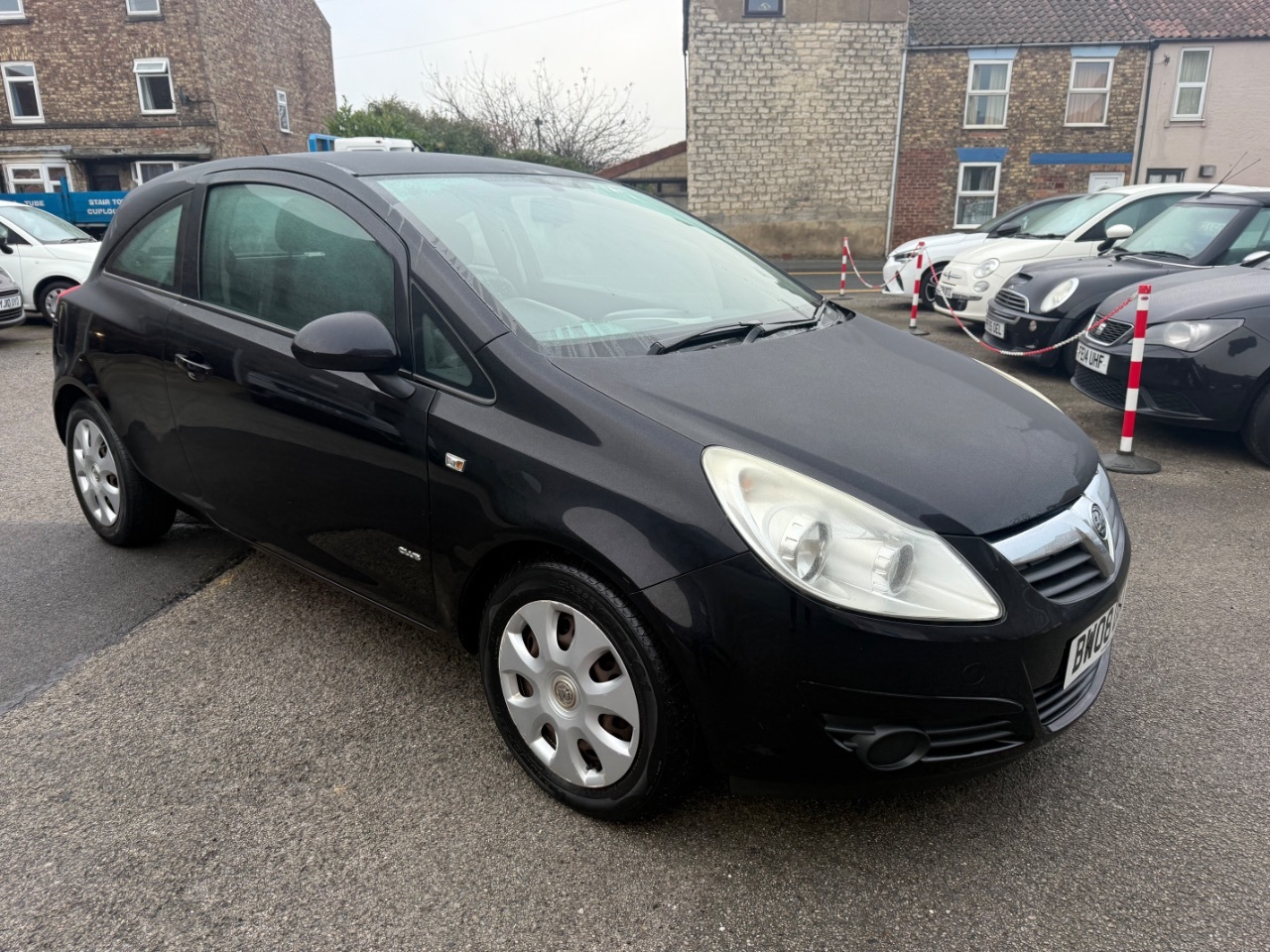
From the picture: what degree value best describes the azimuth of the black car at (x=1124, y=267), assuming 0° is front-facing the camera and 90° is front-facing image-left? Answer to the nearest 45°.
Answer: approximately 45°

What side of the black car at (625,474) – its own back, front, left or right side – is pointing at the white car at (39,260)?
back

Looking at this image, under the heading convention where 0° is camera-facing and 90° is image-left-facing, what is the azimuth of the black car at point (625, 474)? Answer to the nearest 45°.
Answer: approximately 315°

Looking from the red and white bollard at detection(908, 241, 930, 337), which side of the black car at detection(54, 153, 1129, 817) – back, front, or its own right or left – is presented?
left

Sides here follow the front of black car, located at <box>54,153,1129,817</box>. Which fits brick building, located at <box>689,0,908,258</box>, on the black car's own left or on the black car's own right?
on the black car's own left

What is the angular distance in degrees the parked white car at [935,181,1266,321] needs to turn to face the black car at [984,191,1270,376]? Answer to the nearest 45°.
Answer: approximately 45° to its left

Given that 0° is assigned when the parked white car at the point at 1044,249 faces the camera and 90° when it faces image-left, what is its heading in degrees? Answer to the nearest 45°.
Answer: approximately 45°

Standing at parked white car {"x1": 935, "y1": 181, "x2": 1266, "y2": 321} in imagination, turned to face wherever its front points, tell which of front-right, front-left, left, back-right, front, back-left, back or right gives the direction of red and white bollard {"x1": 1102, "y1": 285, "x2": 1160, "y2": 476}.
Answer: front-left

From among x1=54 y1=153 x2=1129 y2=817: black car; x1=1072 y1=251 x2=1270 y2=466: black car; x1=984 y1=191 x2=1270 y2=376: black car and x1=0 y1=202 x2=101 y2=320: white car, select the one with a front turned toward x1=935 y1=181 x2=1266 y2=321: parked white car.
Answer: the white car

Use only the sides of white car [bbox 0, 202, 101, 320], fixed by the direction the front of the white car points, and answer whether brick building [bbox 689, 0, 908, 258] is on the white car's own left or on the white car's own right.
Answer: on the white car's own left

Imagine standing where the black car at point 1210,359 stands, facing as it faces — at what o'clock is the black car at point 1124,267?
the black car at point 1124,267 is roughly at 4 o'clock from the black car at point 1210,359.

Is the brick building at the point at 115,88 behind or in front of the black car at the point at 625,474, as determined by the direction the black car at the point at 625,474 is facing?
behind

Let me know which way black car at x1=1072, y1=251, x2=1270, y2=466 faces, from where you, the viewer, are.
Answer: facing the viewer and to the left of the viewer

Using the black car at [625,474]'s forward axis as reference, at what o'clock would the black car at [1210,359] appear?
the black car at [1210,359] is roughly at 9 o'clock from the black car at [625,474].

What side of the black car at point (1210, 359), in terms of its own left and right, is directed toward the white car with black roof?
right
